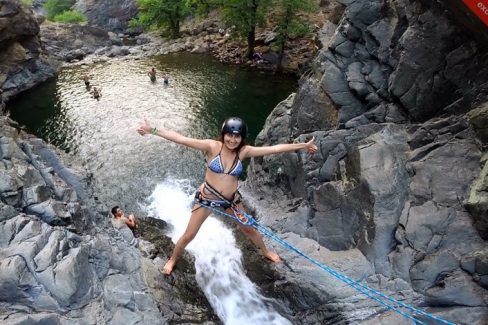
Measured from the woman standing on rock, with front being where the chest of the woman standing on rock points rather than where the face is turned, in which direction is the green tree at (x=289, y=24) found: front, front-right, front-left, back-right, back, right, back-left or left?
back

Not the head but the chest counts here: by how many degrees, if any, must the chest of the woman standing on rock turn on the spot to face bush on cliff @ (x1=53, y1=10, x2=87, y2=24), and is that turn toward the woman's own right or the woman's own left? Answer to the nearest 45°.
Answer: approximately 135° to the woman's own right

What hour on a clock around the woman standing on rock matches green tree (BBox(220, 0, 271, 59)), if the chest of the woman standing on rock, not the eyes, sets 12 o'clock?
The green tree is roughly at 6 o'clock from the woman standing on rock.

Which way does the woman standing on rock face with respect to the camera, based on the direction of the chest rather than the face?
toward the camera

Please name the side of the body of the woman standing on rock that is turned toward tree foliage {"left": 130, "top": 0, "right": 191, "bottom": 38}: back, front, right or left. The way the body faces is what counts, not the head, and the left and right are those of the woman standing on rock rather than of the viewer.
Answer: back
